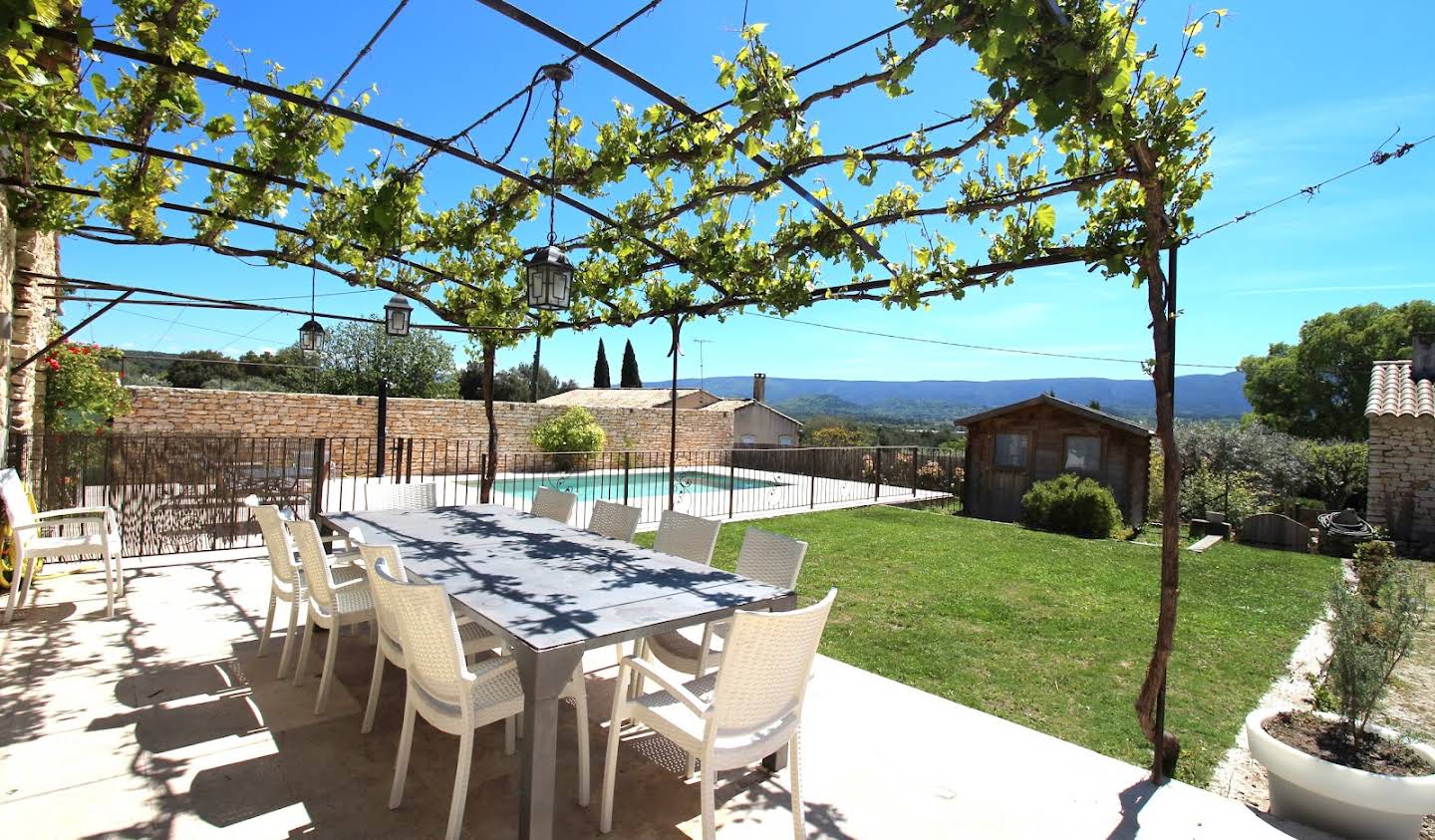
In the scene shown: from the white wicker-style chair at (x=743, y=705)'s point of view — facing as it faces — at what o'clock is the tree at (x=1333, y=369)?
The tree is roughly at 3 o'clock from the white wicker-style chair.

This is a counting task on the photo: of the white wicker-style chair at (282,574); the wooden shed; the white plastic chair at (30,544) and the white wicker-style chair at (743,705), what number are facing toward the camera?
1

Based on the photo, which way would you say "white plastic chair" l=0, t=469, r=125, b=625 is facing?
to the viewer's right

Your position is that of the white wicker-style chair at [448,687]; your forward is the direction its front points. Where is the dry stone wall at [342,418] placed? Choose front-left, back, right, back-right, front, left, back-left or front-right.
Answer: front-left

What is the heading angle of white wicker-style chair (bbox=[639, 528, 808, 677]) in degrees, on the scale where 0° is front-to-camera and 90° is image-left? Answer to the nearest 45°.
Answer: approximately 45°

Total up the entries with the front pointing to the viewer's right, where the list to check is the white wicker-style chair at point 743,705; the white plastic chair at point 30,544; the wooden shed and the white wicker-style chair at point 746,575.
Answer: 1

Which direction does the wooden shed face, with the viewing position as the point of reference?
facing the viewer

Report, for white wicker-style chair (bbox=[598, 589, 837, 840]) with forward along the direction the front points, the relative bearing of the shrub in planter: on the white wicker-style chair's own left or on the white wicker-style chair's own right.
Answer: on the white wicker-style chair's own right

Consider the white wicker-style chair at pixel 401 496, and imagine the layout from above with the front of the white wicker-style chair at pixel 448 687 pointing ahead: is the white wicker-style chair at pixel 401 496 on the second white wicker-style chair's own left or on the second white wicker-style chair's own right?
on the second white wicker-style chair's own left

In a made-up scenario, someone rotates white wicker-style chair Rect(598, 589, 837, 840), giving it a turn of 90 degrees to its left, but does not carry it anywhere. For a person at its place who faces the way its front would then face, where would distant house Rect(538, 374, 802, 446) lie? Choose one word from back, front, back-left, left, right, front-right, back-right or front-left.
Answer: back-right

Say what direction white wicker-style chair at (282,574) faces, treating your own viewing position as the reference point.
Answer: facing away from the viewer and to the right of the viewer

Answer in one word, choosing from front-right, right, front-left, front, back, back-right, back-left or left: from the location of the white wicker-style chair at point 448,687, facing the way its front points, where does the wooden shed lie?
front

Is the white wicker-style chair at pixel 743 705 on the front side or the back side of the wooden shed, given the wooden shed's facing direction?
on the front side

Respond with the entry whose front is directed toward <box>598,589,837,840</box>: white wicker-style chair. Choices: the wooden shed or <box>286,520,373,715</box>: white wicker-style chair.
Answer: the wooden shed

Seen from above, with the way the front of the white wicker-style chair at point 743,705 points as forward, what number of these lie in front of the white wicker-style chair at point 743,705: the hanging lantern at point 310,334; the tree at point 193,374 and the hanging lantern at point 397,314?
3

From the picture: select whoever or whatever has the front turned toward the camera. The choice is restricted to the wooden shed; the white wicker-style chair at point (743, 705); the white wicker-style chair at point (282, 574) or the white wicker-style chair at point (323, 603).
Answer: the wooden shed

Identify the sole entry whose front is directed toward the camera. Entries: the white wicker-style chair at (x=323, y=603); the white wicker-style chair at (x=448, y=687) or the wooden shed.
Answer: the wooden shed

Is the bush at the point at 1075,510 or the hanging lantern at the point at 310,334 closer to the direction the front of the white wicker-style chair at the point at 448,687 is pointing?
the bush

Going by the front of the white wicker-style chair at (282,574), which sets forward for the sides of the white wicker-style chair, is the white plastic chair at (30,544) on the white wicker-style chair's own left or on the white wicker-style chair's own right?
on the white wicker-style chair's own left

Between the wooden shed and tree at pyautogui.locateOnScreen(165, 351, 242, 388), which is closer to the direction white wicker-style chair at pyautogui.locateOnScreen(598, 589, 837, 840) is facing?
the tree
